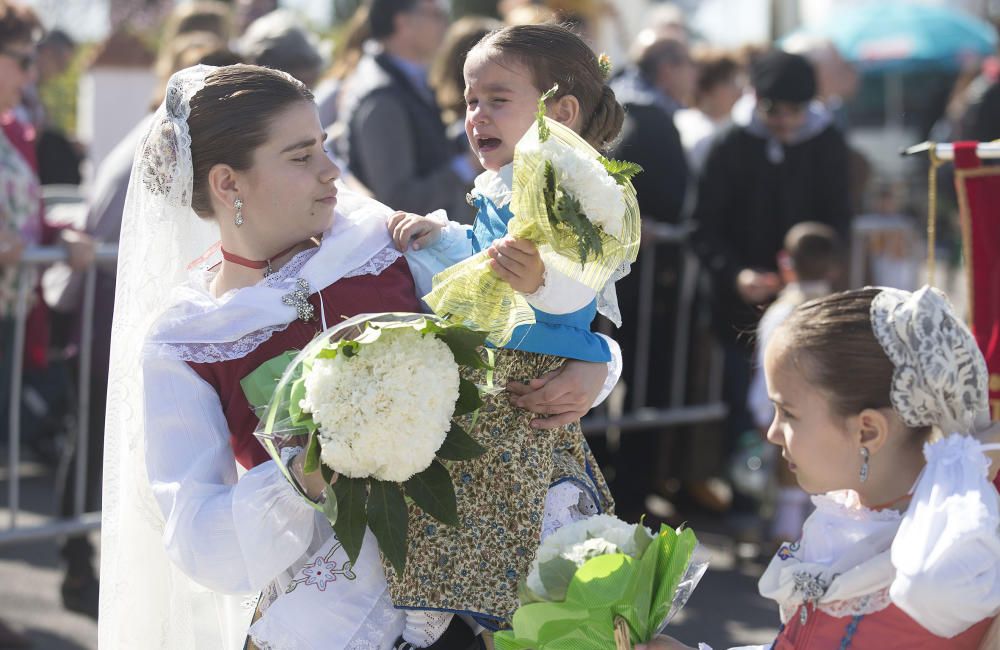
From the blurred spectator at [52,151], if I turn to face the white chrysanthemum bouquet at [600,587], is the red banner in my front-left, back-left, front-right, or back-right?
front-left

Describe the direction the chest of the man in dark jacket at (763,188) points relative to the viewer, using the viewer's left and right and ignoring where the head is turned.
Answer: facing the viewer

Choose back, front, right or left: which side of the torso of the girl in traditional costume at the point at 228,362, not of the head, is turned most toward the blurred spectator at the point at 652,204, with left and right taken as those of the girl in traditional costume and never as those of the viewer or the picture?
left

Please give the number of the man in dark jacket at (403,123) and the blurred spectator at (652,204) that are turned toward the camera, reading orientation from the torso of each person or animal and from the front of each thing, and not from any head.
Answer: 0

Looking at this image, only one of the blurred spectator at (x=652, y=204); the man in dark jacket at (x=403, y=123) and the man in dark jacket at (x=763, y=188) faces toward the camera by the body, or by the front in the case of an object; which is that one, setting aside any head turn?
the man in dark jacket at (x=763, y=188)

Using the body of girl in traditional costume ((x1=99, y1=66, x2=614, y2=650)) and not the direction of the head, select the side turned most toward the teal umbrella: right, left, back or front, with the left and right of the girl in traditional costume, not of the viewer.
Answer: left

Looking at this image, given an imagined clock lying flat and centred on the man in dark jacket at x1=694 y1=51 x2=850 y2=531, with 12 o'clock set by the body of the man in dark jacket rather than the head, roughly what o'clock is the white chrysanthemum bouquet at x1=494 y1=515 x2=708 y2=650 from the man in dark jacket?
The white chrysanthemum bouquet is roughly at 12 o'clock from the man in dark jacket.

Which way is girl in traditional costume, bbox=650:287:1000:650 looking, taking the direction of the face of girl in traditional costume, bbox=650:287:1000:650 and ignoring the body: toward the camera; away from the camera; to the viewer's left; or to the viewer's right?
to the viewer's left

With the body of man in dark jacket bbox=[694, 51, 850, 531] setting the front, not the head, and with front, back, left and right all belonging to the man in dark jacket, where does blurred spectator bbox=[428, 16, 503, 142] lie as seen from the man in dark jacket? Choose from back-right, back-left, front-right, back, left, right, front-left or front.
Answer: front-right

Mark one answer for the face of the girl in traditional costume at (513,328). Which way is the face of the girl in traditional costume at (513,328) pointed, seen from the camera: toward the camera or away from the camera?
toward the camera

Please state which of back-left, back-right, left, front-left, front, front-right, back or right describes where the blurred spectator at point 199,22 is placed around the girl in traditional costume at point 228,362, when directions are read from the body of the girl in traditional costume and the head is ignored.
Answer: back-left

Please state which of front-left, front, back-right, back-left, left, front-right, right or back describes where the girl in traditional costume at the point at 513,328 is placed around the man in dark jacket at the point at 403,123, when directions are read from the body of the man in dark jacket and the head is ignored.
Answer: right

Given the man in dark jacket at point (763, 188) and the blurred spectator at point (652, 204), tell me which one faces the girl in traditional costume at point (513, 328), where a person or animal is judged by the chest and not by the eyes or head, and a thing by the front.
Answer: the man in dark jacket

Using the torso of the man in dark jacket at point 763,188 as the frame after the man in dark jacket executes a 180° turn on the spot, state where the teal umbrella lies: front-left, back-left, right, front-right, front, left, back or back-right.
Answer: front

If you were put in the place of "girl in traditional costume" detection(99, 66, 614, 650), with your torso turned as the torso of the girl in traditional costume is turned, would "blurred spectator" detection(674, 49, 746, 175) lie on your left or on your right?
on your left
